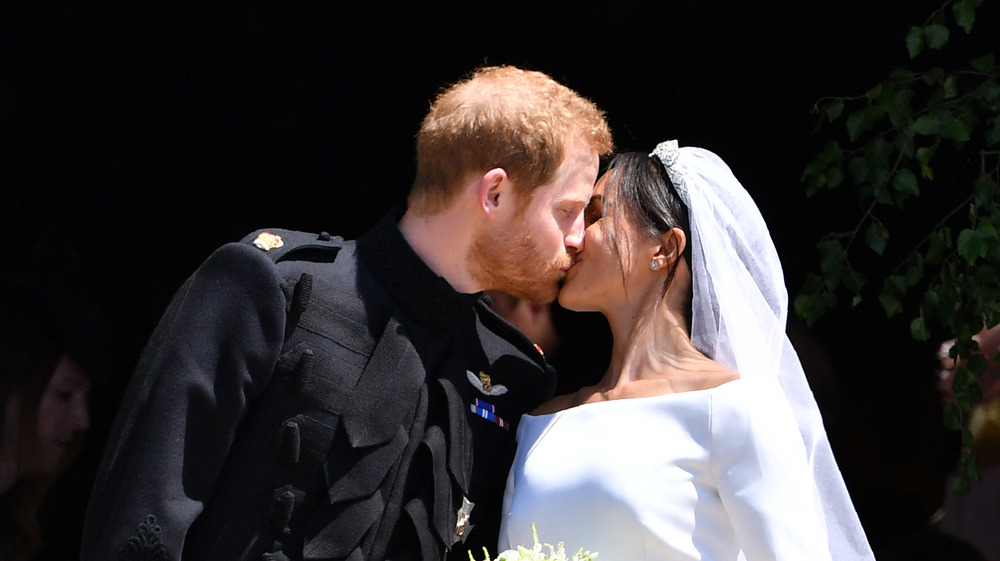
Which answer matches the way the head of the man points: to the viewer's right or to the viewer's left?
to the viewer's right

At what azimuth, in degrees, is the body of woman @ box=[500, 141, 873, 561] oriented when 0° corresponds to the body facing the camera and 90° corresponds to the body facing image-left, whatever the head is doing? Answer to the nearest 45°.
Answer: approximately 45°

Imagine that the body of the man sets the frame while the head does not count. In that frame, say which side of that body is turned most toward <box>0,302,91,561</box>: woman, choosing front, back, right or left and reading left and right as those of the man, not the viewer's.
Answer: back

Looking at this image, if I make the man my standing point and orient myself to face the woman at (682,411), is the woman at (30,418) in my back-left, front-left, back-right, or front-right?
back-left

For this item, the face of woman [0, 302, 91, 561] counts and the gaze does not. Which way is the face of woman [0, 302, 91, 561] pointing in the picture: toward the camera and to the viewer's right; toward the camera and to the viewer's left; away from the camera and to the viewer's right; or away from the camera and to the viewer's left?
toward the camera and to the viewer's right

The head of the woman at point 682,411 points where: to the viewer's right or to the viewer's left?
to the viewer's left

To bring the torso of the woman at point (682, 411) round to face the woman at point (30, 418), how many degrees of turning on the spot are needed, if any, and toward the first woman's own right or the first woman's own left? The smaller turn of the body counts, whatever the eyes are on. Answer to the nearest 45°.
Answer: approximately 45° to the first woman's own right

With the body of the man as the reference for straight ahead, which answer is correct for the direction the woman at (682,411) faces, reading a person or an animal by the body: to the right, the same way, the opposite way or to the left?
to the right
